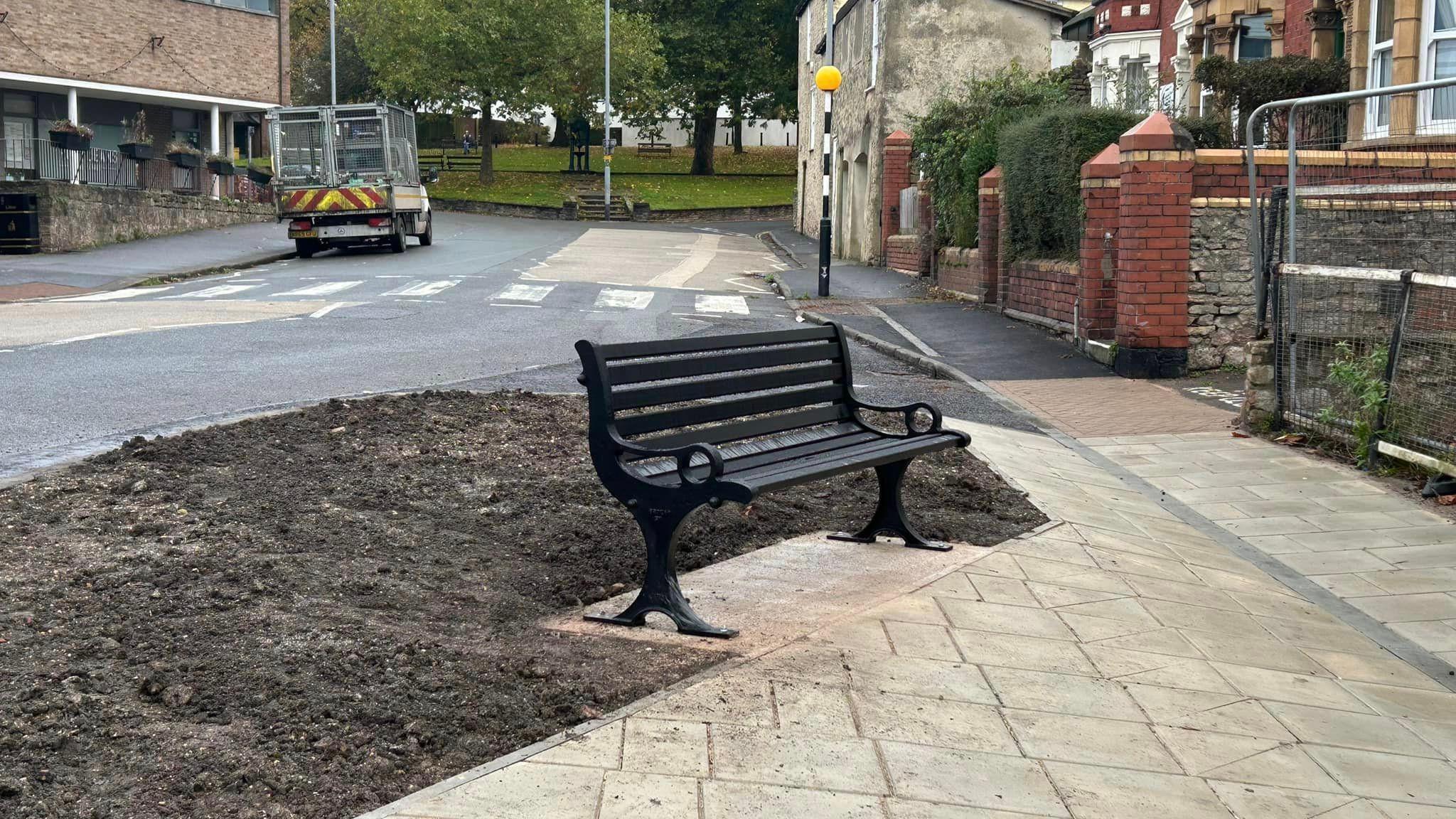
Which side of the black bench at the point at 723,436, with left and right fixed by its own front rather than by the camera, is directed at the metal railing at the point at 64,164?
back

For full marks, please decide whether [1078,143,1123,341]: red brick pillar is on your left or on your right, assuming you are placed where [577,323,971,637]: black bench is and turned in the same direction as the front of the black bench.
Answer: on your left

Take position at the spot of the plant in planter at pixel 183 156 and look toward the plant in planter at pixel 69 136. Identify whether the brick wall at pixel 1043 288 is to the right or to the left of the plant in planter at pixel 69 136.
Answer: left

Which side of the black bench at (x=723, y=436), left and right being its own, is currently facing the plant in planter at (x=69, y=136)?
back

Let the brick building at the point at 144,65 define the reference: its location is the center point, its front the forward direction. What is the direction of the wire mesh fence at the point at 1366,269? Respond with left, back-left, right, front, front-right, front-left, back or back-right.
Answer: front-right

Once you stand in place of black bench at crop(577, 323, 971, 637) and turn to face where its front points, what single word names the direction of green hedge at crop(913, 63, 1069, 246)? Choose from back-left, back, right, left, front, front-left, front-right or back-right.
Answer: back-left

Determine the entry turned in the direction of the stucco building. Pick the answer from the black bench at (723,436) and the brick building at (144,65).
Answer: the brick building

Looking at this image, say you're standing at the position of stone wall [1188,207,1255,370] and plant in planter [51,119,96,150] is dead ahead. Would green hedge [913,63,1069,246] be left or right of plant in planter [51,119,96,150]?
right

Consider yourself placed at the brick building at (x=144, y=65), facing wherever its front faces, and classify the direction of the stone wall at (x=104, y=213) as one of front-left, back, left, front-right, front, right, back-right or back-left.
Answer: front-right

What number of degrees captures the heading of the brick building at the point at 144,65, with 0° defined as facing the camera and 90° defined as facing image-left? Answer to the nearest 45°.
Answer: approximately 315°

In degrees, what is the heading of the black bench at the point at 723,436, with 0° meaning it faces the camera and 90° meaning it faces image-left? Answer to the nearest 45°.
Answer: approximately 315°
